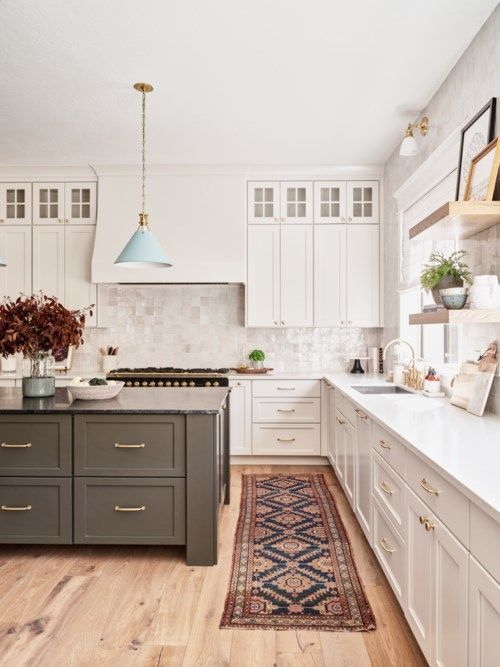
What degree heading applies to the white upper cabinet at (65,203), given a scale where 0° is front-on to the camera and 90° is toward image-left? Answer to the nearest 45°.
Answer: approximately 0°

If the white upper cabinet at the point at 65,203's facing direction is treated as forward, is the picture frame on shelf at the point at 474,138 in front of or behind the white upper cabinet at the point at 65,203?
in front

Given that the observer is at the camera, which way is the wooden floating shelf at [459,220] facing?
facing to the left of the viewer

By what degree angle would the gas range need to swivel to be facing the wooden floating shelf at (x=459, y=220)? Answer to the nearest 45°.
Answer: approximately 45° to its left

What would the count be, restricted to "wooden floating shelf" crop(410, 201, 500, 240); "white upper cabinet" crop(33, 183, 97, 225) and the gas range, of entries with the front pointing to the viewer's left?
1

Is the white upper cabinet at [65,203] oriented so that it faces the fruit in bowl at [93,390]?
yes

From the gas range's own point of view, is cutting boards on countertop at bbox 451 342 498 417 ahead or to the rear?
ahead

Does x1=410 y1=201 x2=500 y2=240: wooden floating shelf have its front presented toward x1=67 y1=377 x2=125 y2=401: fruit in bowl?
yes

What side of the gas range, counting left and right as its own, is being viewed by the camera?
front

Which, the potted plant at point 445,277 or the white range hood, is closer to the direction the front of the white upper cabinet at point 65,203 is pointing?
the potted plant

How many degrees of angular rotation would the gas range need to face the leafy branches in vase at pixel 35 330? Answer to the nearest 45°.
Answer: approximately 45° to its right

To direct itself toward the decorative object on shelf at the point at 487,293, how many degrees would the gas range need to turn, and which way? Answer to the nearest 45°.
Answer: approximately 45° to its left

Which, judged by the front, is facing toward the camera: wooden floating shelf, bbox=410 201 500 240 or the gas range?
the gas range
